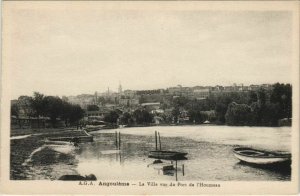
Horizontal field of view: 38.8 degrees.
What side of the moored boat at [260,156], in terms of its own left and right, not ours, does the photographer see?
left

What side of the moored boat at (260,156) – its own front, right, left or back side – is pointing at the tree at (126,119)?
front
